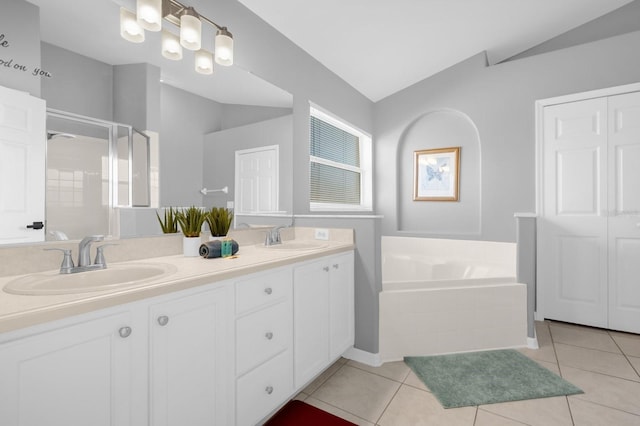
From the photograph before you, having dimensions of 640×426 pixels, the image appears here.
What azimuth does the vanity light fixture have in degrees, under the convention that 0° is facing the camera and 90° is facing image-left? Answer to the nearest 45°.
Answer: approximately 315°

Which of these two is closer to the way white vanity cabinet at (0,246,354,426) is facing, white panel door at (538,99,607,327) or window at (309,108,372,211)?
the white panel door

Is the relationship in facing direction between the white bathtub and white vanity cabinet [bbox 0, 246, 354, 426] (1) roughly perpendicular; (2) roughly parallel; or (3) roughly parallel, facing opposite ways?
roughly perpendicular

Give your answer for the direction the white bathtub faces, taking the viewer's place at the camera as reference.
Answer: facing the viewer

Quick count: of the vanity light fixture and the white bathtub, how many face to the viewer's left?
0

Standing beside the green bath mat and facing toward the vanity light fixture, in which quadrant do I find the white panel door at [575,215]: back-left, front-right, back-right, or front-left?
back-right

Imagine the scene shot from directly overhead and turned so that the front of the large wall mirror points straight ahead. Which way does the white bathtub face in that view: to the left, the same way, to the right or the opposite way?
to the right

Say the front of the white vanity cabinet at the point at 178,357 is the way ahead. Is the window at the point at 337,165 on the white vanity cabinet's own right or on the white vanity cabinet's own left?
on the white vanity cabinet's own left

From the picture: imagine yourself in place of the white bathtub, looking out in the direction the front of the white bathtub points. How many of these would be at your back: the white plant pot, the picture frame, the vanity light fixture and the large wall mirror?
1
